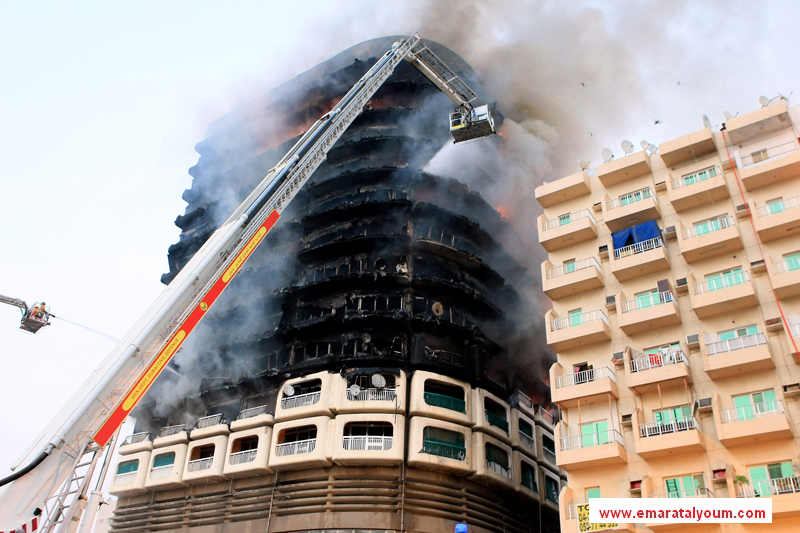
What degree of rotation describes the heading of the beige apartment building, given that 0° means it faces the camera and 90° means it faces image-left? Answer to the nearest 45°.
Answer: approximately 45°
